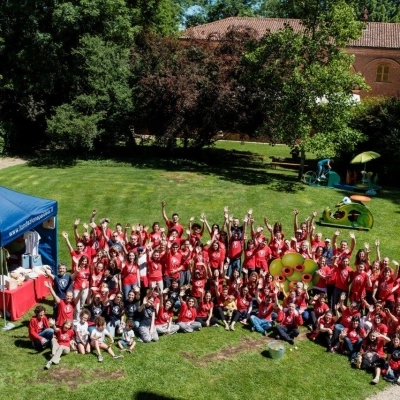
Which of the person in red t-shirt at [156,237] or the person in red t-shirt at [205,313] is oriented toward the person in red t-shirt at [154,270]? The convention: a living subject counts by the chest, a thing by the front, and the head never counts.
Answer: the person in red t-shirt at [156,237]

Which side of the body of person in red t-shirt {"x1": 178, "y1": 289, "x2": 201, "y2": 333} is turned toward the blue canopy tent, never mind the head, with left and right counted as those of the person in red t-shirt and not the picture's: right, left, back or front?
right

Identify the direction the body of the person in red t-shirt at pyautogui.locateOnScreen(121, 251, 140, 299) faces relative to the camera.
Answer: toward the camera

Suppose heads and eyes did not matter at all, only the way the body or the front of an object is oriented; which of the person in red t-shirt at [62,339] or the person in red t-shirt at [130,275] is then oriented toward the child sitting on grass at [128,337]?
the person in red t-shirt at [130,275]

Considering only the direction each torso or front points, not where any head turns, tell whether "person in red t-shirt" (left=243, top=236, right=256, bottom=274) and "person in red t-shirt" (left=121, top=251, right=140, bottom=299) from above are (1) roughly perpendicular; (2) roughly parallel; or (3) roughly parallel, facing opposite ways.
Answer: roughly parallel

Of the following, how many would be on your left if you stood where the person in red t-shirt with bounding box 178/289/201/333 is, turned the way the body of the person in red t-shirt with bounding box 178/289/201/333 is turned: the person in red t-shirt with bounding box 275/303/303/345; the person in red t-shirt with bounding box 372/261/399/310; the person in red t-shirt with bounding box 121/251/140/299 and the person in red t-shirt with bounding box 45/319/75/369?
2

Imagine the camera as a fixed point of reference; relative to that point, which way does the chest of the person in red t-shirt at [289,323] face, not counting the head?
toward the camera

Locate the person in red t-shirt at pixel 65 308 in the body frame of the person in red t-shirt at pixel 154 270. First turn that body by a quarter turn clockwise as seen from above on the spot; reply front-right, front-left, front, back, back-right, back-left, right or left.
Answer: front-left

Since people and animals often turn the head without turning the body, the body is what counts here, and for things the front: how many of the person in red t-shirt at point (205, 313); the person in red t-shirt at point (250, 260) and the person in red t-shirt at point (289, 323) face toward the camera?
3

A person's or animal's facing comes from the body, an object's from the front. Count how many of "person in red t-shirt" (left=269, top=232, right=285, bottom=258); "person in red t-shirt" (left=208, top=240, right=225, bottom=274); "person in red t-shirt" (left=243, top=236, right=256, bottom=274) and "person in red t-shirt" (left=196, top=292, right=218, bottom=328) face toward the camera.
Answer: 4

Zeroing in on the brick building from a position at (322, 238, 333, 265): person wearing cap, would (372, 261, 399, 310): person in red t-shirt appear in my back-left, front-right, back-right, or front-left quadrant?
back-right

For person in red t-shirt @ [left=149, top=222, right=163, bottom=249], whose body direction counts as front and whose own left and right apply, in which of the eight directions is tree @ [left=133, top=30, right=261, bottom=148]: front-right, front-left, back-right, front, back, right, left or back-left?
back

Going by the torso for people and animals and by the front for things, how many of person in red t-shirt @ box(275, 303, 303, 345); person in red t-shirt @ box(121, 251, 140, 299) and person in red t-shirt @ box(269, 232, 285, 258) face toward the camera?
3

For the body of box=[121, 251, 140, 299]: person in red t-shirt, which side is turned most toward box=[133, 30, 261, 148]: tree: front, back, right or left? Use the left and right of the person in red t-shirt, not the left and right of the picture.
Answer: back

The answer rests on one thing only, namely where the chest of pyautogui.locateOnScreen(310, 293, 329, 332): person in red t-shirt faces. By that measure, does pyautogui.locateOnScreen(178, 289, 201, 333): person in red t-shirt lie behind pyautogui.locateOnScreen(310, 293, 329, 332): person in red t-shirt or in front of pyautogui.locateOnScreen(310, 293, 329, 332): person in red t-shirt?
in front

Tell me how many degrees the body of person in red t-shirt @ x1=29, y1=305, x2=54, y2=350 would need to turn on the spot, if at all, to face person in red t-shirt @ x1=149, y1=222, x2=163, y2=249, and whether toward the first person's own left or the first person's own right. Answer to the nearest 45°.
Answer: approximately 90° to the first person's own left

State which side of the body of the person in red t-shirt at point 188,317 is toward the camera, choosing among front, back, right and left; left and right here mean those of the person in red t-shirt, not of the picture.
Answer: front

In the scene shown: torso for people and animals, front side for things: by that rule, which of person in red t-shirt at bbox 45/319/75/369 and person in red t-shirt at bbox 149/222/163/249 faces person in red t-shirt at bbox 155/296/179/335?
person in red t-shirt at bbox 149/222/163/249

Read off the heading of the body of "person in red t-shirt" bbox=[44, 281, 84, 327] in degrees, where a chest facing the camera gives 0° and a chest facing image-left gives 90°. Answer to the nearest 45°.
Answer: approximately 0°

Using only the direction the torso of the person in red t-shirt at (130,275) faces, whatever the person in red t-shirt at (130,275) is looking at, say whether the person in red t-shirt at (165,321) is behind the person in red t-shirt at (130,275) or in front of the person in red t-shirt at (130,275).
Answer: in front

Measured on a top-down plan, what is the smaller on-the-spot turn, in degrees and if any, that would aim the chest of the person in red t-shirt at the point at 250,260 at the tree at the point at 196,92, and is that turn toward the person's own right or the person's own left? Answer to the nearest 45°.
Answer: approximately 180°
